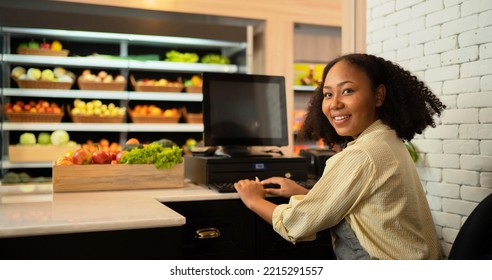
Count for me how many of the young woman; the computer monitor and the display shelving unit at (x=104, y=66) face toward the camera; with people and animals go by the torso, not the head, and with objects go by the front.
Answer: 2

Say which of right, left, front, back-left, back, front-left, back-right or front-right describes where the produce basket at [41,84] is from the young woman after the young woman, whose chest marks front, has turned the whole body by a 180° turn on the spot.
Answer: back-left

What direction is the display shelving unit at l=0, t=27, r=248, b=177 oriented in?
toward the camera

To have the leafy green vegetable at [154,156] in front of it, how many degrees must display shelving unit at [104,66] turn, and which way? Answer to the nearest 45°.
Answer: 0° — it already faces it

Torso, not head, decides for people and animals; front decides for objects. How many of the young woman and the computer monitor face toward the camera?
1

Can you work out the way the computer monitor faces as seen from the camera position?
facing the viewer

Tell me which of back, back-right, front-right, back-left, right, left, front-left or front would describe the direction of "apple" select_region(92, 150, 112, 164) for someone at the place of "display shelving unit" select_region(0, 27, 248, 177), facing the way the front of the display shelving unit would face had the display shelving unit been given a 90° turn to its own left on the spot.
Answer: right

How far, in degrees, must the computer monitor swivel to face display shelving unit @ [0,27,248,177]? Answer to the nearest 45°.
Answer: approximately 135° to its right

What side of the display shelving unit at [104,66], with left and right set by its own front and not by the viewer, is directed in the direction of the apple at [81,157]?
front

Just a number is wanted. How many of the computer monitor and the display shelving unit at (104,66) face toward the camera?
2

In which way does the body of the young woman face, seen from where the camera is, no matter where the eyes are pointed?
to the viewer's left

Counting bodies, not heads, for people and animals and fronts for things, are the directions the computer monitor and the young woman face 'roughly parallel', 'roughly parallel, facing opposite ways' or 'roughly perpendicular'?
roughly perpendicular

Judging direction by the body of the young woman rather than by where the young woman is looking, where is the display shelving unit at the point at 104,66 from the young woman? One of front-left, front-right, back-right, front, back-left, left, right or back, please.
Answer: front-right

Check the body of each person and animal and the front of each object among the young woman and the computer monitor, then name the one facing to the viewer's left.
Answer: the young woman

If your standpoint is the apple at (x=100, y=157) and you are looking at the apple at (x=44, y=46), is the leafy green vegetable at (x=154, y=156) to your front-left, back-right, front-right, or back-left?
back-right
